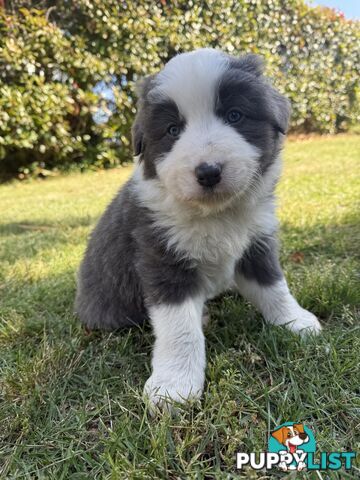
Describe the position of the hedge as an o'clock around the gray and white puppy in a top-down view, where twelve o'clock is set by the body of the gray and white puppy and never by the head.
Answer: The hedge is roughly at 7 o'clock from the gray and white puppy.

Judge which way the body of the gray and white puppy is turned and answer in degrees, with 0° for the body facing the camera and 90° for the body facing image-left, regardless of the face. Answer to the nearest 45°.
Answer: approximately 315°
